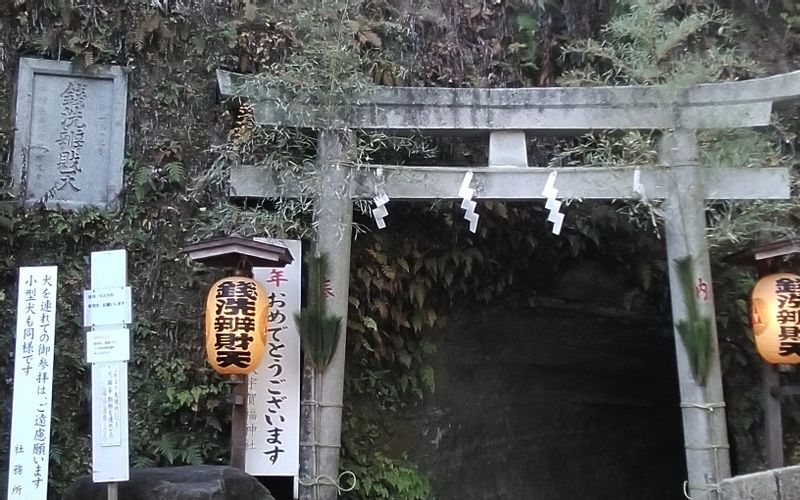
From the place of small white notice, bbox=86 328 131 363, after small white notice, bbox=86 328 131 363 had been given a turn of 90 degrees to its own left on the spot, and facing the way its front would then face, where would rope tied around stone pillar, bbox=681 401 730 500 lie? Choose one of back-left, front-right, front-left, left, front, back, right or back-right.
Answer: front

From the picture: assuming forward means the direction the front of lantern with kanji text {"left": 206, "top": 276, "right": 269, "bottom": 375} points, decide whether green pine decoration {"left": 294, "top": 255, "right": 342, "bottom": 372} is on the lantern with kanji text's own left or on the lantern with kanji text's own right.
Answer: on the lantern with kanji text's own left

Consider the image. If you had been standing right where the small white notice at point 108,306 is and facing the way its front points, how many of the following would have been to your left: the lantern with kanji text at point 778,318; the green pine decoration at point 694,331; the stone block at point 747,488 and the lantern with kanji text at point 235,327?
4

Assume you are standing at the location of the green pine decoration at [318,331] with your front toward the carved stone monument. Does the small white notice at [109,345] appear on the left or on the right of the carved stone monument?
left

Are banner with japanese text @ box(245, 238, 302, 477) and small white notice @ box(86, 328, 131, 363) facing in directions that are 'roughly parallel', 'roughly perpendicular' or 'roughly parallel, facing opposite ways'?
roughly parallel

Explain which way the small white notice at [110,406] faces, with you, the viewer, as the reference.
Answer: facing the viewer

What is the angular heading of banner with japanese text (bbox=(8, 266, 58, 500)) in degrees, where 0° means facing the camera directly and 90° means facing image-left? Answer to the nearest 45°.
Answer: approximately 0°

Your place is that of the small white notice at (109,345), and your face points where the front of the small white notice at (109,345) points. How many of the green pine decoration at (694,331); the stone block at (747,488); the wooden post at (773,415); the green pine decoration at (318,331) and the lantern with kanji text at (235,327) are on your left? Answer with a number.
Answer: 5

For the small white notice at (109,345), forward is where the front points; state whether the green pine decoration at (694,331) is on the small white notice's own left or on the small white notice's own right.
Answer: on the small white notice's own left

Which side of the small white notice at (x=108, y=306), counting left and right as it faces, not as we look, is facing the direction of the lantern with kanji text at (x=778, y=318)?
left

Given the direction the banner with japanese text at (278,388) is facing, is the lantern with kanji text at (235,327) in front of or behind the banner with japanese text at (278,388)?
in front

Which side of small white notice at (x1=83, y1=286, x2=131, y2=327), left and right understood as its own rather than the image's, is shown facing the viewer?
front

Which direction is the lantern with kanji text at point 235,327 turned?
toward the camera

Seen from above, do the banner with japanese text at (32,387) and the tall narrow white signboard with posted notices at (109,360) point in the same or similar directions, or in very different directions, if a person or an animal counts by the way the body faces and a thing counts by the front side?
same or similar directions

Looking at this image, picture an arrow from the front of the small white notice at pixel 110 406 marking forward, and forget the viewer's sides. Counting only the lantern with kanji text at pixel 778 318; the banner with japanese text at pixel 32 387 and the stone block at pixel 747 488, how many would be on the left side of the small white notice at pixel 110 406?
2

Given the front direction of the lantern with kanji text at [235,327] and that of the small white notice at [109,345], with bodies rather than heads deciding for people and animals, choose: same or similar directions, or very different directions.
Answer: same or similar directions

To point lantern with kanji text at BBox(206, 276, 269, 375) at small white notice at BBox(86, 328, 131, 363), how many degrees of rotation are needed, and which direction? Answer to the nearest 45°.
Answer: approximately 90° to its right
